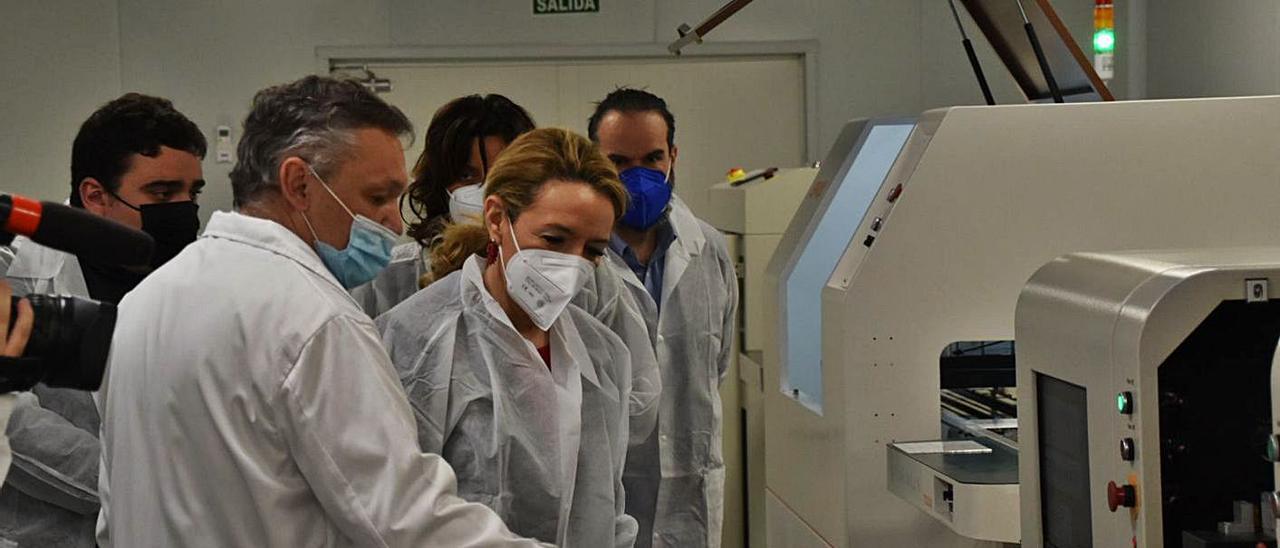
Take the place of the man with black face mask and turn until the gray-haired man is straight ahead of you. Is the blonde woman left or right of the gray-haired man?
left

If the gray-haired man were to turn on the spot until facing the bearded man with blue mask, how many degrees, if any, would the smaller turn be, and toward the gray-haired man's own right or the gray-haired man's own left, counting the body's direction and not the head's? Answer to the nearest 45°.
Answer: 0° — they already face them

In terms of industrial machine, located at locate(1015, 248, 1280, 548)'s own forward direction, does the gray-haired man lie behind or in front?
in front

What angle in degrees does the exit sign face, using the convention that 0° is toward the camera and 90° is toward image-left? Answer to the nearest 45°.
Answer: approximately 0°

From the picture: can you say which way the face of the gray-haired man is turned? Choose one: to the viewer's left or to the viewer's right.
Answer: to the viewer's right

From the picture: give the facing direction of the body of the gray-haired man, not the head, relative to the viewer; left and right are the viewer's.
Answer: facing away from the viewer and to the right of the viewer

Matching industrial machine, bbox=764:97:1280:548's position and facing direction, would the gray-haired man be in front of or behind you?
in front

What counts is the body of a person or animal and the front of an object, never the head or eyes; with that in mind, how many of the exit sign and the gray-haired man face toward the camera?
1

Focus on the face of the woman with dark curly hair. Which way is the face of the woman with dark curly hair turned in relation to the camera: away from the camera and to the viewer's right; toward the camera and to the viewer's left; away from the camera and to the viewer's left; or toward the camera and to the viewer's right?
toward the camera and to the viewer's right
